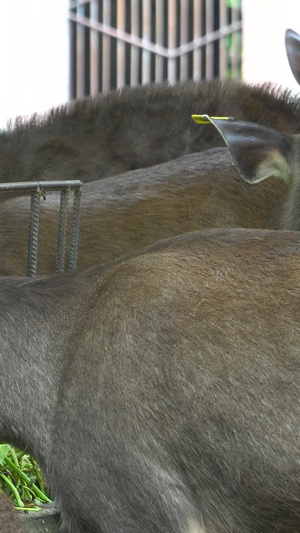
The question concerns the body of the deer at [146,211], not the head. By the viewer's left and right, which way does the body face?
facing to the right of the viewer

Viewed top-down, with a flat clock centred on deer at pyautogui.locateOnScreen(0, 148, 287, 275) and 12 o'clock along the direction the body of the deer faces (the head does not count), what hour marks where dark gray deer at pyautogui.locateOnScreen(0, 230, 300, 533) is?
The dark gray deer is roughly at 3 o'clock from the deer.

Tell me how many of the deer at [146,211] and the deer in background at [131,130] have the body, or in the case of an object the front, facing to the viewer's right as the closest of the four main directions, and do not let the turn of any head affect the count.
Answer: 2

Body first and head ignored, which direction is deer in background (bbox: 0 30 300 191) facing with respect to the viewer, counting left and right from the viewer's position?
facing to the right of the viewer

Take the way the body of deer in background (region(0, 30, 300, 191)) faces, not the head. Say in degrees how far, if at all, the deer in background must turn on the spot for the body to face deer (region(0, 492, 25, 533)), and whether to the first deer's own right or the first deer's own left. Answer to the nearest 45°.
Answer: approximately 90° to the first deer's own right

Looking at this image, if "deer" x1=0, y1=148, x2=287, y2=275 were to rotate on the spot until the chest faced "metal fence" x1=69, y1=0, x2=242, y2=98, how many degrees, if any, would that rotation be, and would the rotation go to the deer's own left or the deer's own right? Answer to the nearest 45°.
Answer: approximately 90° to the deer's own left
